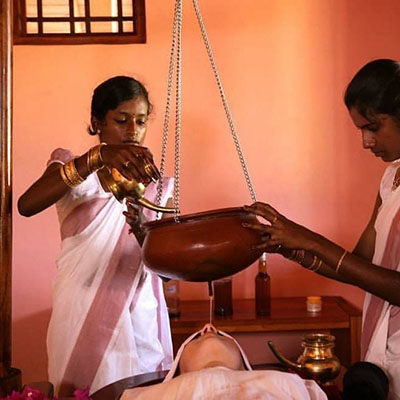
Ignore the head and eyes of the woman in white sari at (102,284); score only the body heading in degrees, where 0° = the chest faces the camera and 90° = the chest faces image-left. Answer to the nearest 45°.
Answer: approximately 315°

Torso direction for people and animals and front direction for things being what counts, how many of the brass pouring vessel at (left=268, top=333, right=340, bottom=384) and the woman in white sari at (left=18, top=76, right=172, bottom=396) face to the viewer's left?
1

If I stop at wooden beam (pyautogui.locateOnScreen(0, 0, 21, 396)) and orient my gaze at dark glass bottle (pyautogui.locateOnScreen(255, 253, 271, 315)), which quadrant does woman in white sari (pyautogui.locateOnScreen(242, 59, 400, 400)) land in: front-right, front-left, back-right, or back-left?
front-right

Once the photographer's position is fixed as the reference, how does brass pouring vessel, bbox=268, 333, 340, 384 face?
facing to the left of the viewer

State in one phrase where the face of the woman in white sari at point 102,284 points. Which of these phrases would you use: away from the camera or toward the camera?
toward the camera

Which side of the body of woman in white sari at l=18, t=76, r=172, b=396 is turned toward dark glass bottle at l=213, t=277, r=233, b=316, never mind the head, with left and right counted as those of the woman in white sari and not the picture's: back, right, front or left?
left

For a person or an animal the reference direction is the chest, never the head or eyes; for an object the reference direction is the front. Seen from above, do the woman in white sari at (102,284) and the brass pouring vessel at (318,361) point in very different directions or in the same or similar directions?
very different directions

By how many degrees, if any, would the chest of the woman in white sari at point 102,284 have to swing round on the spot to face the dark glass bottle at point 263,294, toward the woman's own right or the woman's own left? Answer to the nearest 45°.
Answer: approximately 90° to the woman's own left

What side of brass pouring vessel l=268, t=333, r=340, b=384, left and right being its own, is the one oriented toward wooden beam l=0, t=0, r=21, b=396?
front

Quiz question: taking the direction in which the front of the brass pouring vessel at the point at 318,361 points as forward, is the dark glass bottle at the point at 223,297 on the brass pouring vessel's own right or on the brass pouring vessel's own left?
on the brass pouring vessel's own right
